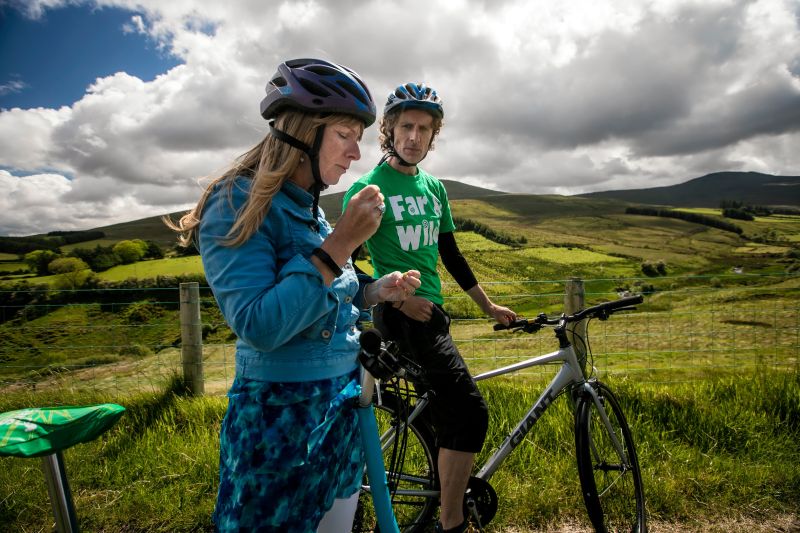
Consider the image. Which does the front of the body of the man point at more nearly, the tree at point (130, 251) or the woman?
the woman

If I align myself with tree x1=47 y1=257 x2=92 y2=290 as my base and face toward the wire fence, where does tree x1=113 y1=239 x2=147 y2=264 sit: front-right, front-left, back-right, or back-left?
back-left

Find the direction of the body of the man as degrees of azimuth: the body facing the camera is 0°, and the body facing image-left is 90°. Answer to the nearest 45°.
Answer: approximately 315°

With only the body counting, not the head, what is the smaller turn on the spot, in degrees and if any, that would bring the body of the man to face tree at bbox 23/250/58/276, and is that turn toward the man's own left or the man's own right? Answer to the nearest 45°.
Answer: approximately 180°

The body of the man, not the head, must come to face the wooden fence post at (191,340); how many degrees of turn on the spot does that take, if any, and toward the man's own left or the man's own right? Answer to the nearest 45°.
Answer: approximately 180°

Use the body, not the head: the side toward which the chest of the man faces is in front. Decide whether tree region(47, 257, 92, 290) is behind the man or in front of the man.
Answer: behind

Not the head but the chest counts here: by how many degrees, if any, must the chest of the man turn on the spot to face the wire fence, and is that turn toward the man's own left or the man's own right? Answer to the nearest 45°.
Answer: approximately 180°

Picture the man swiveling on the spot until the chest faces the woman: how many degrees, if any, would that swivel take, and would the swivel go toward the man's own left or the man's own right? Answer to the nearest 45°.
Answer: approximately 45° to the man's own right

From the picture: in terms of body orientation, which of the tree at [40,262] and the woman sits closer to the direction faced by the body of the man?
the woman

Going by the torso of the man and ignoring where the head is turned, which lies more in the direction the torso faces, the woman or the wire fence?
the woman

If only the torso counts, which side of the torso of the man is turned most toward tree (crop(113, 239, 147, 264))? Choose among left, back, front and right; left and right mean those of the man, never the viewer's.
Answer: back
